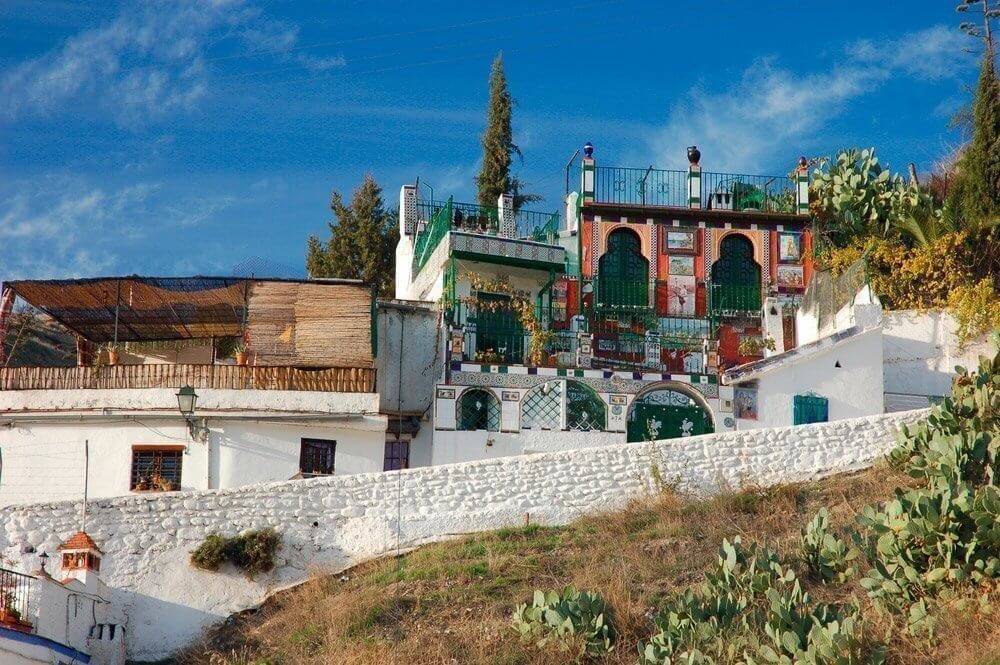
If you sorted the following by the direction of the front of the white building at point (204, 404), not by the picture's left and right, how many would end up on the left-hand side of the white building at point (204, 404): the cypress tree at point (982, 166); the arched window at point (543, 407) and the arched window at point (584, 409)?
3

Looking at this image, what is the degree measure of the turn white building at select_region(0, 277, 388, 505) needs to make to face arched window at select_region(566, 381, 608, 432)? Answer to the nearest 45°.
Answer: approximately 90° to its left

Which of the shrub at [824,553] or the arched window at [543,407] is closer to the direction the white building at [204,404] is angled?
the shrub

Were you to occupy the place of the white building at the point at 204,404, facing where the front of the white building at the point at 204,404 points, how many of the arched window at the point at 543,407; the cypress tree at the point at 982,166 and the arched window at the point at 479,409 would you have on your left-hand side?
3

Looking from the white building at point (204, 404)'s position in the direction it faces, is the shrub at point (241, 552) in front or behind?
in front

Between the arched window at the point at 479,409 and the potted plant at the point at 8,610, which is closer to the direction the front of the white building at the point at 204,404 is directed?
the potted plant

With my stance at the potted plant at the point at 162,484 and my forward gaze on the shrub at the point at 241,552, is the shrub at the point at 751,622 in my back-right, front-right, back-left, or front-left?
front-left

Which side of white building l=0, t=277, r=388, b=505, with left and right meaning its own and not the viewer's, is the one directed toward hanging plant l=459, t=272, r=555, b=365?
left

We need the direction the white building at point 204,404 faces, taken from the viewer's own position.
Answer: facing the viewer

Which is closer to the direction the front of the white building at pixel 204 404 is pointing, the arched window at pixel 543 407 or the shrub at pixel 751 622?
the shrub

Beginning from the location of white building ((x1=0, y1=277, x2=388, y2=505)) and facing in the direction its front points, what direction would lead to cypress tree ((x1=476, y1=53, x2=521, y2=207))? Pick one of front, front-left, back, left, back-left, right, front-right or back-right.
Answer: back-left

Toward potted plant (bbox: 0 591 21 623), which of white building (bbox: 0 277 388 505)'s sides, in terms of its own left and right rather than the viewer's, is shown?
front

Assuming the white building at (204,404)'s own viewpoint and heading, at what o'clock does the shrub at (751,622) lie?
The shrub is roughly at 11 o'clock from the white building.

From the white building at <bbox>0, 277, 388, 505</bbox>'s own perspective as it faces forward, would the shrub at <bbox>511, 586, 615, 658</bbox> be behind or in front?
in front

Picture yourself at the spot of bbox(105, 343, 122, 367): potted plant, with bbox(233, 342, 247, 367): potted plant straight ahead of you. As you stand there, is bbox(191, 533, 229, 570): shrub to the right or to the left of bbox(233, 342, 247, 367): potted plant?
right
